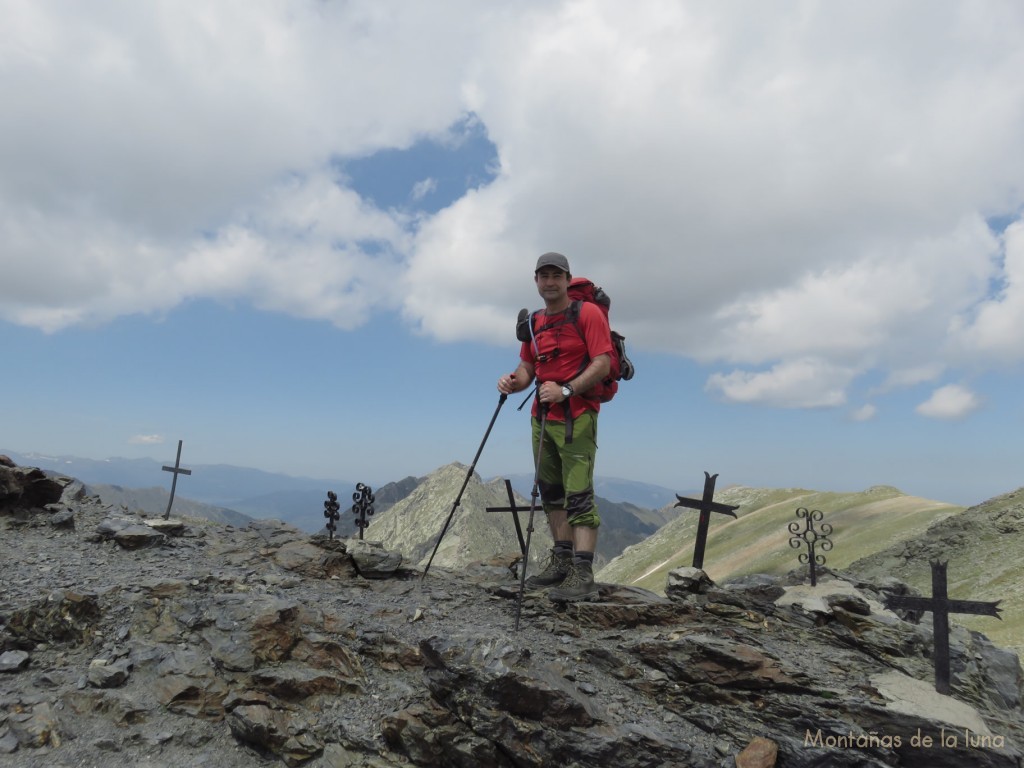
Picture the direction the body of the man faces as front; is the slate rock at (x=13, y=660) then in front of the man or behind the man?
in front

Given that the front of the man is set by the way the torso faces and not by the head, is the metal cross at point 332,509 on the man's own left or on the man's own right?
on the man's own right

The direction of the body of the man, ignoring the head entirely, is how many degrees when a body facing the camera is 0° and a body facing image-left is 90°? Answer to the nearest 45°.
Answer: approximately 45°

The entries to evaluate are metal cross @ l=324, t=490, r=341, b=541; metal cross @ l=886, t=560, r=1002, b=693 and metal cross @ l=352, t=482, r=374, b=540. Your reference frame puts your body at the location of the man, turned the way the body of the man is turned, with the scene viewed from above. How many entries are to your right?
2

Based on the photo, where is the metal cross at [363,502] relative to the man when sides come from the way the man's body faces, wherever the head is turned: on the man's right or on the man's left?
on the man's right

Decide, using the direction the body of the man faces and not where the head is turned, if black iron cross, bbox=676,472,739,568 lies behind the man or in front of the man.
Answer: behind
